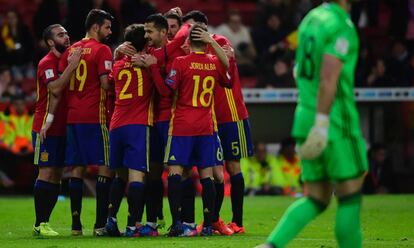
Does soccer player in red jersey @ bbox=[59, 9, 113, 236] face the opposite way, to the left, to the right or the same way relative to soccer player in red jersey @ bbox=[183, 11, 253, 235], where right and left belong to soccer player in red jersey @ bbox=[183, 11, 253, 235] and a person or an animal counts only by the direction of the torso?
the opposite way

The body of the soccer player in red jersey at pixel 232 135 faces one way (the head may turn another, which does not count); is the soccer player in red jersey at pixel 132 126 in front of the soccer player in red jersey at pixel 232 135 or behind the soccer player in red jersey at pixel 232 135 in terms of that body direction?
in front

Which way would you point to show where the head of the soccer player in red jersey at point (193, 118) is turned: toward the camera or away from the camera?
away from the camera

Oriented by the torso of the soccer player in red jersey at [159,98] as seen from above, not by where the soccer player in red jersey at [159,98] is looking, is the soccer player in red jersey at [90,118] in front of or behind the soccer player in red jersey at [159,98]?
in front

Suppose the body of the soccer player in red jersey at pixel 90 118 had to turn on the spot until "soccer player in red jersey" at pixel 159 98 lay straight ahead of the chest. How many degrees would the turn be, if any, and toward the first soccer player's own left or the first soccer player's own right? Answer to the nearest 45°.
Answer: approximately 45° to the first soccer player's own right

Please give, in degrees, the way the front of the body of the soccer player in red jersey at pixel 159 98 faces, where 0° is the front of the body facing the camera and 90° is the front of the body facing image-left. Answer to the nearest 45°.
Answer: approximately 45°
